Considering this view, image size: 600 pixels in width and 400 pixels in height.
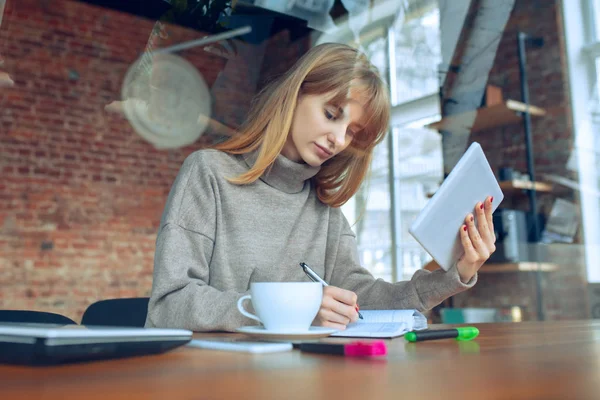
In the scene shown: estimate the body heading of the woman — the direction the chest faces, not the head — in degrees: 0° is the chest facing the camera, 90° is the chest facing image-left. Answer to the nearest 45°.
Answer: approximately 315°

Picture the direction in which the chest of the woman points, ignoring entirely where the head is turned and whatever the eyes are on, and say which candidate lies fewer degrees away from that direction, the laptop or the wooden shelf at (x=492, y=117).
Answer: the laptop

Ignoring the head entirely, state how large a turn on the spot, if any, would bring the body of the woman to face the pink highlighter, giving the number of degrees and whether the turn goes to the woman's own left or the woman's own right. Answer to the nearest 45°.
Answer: approximately 45° to the woman's own right

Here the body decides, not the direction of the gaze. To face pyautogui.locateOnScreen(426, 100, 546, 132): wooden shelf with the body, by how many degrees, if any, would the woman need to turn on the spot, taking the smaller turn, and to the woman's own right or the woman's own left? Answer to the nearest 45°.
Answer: approximately 90° to the woman's own left

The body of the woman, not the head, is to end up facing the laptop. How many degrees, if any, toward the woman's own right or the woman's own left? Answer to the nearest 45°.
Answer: approximately 45° to the woman's own right

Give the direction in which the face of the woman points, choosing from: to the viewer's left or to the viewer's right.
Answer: to the viewer's right
